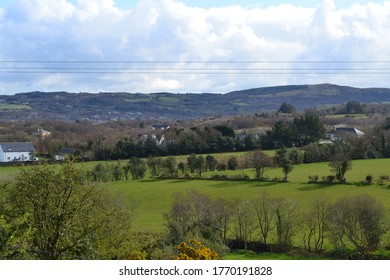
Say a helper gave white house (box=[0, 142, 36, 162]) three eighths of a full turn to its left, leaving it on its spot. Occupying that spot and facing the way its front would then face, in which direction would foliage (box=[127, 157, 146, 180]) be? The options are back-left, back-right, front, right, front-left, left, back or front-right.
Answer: right

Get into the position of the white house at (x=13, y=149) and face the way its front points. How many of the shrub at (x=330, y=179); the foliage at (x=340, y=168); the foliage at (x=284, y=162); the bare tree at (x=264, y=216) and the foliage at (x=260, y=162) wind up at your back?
0

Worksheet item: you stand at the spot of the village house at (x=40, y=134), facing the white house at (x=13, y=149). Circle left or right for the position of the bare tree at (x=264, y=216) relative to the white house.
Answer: left

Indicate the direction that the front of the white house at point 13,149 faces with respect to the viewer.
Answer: facing the viewer

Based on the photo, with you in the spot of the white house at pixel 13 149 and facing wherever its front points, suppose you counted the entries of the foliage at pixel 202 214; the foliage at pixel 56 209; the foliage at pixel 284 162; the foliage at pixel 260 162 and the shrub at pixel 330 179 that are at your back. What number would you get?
0

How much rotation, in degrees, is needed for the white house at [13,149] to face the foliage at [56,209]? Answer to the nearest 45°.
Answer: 0° — it already faces it

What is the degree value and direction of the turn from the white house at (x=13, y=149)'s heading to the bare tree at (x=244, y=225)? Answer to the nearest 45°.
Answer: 0° — it already faces it

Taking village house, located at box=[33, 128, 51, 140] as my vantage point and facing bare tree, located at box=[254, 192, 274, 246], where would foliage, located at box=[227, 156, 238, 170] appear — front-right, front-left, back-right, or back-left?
front-left

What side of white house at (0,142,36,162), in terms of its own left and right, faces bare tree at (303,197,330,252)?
front

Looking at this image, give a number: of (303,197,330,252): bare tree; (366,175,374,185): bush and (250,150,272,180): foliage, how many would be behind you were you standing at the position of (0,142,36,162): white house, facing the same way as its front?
0

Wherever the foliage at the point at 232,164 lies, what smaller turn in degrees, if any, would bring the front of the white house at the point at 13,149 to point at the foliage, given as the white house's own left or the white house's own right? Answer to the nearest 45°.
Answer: approximately 45° to the white house's own left

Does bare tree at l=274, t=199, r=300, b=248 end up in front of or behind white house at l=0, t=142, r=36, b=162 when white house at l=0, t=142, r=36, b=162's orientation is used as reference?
in front

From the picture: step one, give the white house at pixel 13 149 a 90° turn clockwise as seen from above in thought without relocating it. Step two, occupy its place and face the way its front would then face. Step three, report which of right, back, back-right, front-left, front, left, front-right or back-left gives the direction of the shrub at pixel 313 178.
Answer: back-left

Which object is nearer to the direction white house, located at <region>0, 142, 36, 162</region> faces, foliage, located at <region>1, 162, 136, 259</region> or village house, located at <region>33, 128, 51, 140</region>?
the foliage

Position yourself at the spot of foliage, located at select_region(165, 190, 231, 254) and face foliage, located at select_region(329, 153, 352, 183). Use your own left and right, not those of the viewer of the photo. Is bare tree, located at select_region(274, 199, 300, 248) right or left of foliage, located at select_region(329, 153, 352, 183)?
right

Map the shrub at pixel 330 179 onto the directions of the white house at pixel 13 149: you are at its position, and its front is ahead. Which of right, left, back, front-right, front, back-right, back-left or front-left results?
front-left

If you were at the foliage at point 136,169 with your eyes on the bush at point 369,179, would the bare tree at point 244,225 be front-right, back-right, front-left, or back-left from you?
front-right

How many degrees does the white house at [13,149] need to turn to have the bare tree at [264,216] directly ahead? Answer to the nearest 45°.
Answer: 0° — it already faces it

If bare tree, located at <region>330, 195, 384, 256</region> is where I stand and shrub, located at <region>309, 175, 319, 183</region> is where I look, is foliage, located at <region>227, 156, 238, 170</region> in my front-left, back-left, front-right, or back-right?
front-left
